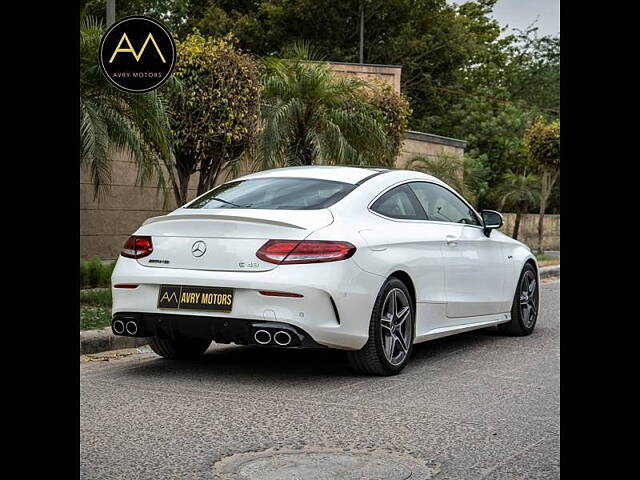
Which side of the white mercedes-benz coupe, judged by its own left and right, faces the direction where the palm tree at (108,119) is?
left

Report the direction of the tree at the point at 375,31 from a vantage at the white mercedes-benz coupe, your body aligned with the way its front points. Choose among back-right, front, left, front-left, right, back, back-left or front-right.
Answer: front-left

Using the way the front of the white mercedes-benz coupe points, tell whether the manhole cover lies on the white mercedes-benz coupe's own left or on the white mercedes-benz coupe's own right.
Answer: on the white mercedes-benz coupe's own right

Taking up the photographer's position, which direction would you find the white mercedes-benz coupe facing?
facing away from the viewer and to the right of the viewer

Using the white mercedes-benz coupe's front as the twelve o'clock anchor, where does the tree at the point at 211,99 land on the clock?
The tree is roughly at 10 o'clock from the white mercedes-benz coupe.

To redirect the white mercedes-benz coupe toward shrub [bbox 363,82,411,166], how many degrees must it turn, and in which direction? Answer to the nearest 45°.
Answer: approximately 45° to its left

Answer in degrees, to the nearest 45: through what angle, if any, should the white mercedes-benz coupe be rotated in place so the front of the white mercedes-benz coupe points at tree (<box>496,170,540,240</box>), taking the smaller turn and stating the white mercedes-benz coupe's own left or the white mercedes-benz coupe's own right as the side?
approximately 45° to the white mercedes-benz coupe's own left

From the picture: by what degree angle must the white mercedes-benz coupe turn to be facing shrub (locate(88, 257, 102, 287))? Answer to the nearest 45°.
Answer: approximately 90° to its left

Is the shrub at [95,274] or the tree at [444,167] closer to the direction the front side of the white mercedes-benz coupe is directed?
the tree

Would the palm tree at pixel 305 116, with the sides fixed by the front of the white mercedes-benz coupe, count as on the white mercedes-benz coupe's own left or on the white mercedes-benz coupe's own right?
on the white mercedes-benz coupe's own left
